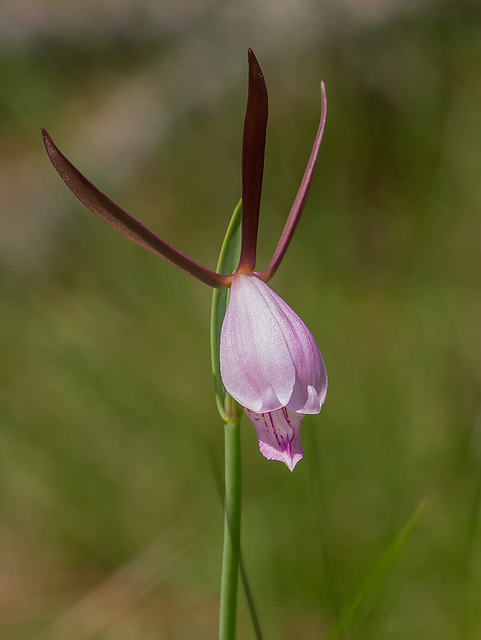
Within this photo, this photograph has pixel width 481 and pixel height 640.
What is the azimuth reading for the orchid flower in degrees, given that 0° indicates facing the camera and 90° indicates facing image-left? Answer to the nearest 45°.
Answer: approximately 315°
